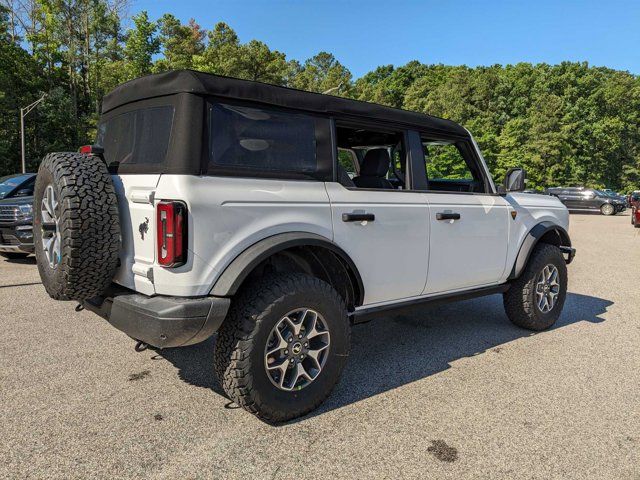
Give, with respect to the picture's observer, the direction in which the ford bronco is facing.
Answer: facing away from the viewer and to the right of the viewer

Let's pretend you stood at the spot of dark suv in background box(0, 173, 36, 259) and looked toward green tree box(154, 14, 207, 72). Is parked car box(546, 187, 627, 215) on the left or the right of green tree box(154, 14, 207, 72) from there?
right

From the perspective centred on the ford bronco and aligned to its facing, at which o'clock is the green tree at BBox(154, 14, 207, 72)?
The green tree is roughly at 10 o'clock from the ford bronco.

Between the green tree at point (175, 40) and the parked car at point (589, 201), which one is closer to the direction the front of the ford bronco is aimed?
the parked car

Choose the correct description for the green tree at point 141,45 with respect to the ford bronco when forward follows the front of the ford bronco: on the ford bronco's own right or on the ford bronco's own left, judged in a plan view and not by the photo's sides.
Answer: on the ford bronco's own left

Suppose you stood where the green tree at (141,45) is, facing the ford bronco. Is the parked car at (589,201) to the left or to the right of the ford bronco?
left

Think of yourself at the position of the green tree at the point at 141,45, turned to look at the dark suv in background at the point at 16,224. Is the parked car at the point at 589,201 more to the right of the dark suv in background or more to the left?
left
